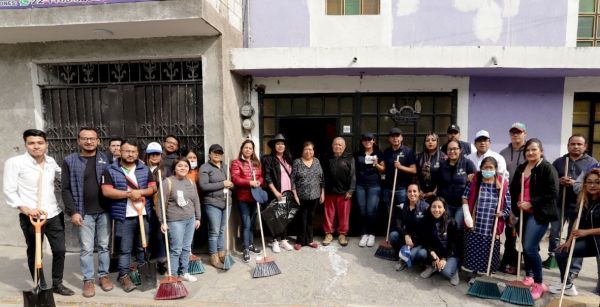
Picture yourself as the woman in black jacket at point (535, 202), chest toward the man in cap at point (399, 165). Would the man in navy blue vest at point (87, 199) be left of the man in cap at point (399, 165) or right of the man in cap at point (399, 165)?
left

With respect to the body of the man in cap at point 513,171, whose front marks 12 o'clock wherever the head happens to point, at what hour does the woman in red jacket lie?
The woman in red jacket is roughly at 2 o'clock from the man in cap.

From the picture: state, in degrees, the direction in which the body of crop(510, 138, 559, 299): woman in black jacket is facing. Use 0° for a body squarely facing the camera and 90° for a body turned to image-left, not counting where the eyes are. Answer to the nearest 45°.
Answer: approximately 45°

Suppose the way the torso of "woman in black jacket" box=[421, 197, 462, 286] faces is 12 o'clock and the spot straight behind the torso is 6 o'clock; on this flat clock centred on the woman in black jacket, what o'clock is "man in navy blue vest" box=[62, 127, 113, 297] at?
The man in navy blue vest is roughly at 2 o'clock from the woman in black jacket.

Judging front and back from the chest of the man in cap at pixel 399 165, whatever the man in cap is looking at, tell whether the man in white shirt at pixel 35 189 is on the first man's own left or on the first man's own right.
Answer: on the first man's own right

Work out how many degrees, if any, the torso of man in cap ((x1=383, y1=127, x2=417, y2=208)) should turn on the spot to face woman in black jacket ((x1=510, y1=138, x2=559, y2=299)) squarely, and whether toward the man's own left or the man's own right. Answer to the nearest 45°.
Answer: approximately 45° to the man's own left

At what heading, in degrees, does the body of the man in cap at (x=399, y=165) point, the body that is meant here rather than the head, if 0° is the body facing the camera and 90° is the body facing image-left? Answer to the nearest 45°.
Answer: approximately 0°
